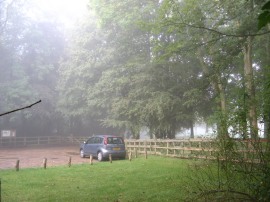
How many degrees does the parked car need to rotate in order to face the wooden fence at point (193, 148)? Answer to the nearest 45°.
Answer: approximately 180°

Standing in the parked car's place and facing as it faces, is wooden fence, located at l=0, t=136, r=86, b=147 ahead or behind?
ahead

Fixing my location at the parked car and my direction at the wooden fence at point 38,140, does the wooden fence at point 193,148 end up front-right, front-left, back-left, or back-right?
back-right

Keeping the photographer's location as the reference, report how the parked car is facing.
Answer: facing away from the viewer and to the left of the viewer
